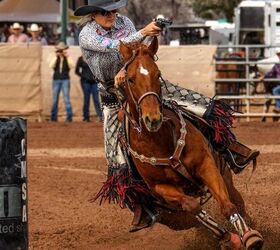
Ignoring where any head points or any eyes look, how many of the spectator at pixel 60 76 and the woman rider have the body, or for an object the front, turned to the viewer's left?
0

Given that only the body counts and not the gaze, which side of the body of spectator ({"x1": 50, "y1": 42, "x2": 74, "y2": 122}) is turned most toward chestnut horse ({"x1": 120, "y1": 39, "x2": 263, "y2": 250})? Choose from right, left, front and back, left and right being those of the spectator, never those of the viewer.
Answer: front

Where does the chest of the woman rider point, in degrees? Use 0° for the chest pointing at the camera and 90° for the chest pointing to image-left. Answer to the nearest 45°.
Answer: approximately 315°

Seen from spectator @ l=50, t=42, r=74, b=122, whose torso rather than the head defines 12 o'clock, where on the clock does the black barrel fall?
The black barrel is roughly at 12 o'clock from the spectator.

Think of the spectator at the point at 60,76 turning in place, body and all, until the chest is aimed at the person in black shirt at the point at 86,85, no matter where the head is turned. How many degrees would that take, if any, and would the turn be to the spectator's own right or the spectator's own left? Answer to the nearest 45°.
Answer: approximately 90° to the spectator's own left

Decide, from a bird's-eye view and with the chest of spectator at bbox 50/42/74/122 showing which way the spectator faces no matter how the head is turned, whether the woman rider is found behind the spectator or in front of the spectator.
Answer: in front

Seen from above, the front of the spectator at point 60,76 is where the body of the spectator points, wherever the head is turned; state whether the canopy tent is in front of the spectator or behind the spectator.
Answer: behind

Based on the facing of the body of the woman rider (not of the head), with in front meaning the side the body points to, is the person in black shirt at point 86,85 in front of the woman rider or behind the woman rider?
behind
